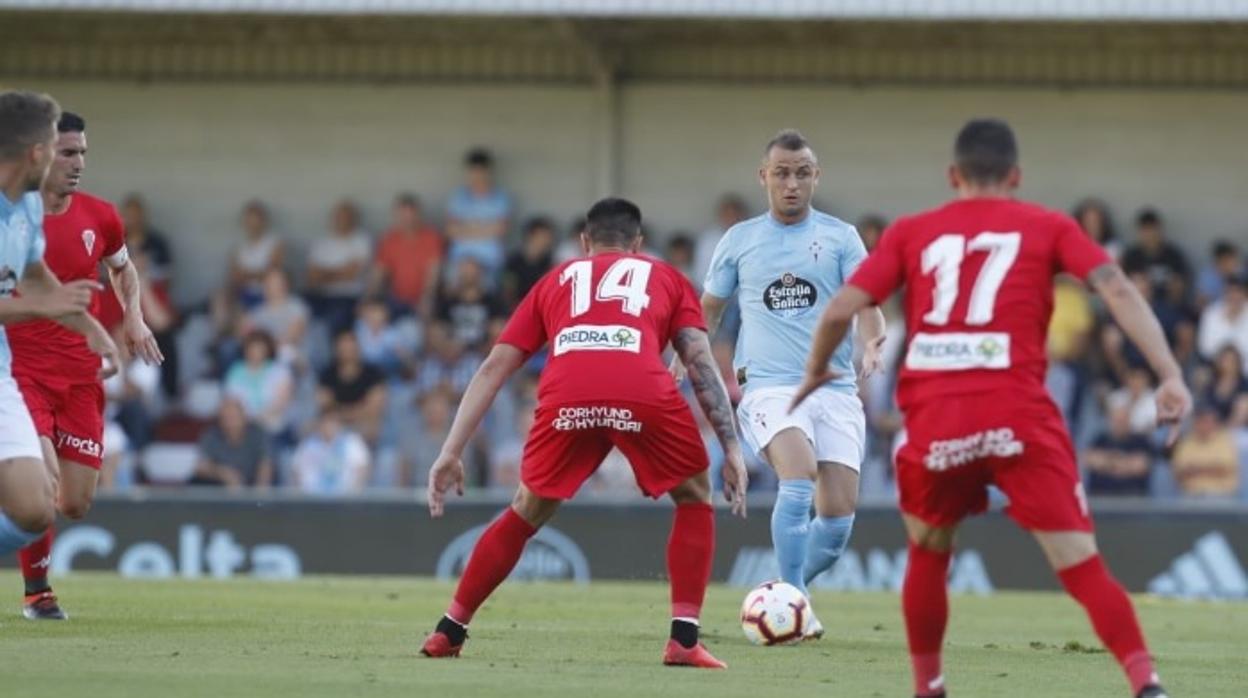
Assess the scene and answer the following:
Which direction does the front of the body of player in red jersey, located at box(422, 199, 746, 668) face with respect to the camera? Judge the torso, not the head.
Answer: away from the camera

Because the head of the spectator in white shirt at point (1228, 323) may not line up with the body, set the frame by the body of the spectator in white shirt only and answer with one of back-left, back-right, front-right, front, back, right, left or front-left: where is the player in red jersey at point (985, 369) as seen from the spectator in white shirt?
front

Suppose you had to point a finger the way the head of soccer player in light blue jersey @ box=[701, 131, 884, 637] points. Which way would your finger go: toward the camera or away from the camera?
toward the camera

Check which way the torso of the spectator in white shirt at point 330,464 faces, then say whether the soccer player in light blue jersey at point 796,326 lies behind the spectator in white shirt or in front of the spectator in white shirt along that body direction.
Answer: in front

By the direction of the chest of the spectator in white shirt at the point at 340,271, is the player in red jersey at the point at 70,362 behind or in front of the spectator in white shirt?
in front

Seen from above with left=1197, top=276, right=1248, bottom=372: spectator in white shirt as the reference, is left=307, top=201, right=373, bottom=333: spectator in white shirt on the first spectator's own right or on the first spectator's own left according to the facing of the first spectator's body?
on the first spectator's own right

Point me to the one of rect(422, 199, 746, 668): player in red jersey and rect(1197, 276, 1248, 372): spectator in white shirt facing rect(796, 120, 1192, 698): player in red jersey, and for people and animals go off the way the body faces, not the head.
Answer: the spectator in white shirt

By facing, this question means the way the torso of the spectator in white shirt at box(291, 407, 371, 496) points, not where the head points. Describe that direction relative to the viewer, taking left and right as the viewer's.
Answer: facing the viewer

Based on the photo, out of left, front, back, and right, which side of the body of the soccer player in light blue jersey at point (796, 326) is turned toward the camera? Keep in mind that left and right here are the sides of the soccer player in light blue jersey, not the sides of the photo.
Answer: front

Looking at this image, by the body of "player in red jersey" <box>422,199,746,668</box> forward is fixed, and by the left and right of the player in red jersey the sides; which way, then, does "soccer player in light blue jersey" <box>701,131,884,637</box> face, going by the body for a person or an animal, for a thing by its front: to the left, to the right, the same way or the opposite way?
the opposite way

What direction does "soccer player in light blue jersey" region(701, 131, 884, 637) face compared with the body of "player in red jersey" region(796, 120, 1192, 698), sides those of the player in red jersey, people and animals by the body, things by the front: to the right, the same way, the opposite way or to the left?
the opposite way

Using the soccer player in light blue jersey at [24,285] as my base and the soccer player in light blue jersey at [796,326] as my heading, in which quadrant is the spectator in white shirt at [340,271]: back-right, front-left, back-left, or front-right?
front-left

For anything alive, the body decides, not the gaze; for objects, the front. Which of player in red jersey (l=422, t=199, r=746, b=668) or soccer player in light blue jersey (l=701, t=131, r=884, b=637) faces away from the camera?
the player in red jersey

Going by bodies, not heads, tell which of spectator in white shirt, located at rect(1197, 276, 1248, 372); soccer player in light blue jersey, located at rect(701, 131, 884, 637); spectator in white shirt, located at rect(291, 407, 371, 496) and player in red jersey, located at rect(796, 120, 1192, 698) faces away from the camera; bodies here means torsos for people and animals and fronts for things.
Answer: the player in red jersey

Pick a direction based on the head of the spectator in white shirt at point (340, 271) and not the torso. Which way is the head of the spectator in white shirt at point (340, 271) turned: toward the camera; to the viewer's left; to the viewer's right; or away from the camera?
toward the camera

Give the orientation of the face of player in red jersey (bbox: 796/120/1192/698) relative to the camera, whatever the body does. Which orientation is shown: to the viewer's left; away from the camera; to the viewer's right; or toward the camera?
away from the camera
